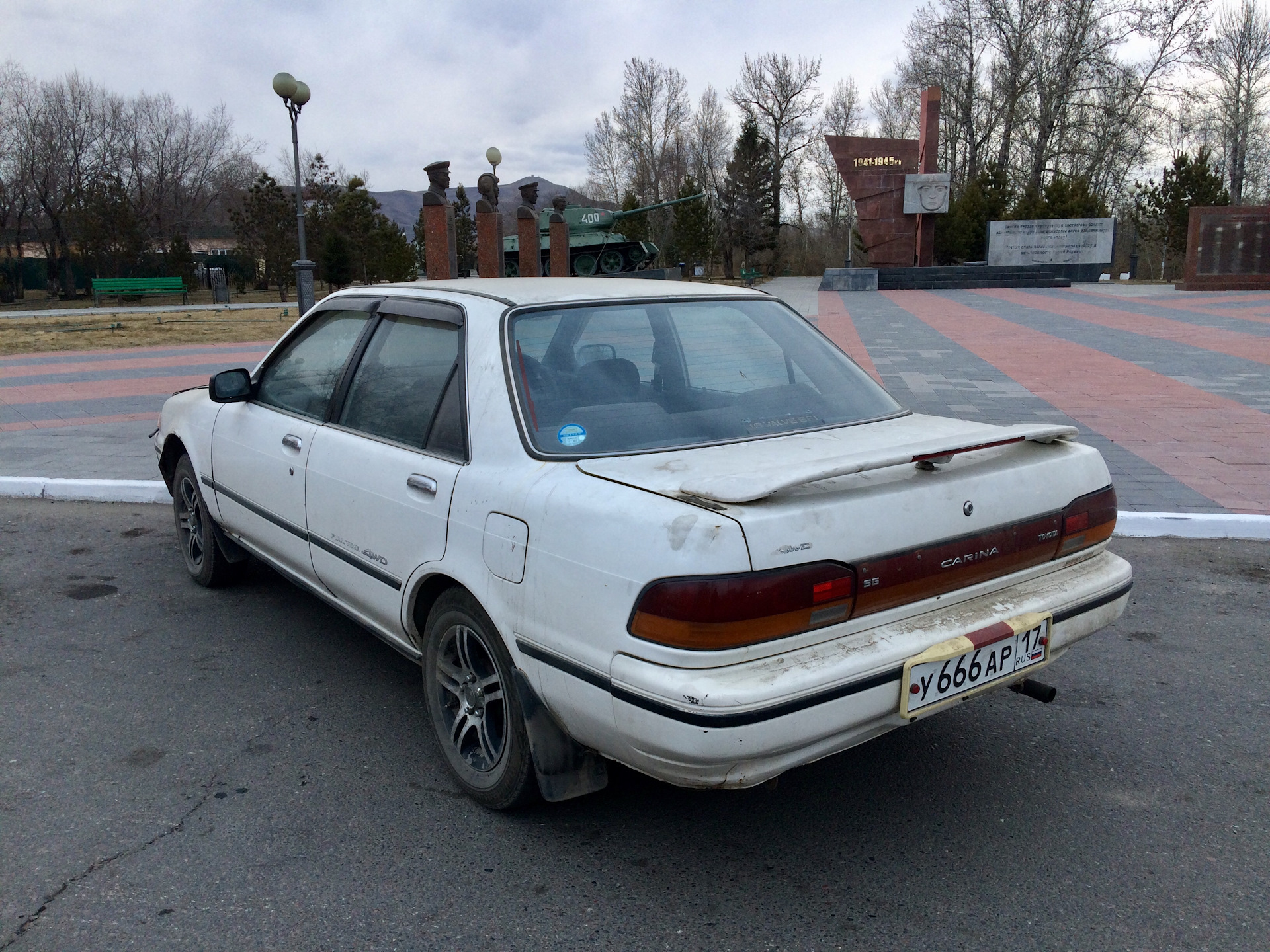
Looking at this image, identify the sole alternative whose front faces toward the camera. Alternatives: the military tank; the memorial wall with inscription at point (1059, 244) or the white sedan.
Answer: the memorial wall with inscription

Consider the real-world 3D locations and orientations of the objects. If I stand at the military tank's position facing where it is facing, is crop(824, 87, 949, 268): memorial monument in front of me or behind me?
in front

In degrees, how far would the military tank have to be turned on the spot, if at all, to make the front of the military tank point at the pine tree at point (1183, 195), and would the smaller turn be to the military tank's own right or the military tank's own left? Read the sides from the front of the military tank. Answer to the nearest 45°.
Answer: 0° — it already faces it

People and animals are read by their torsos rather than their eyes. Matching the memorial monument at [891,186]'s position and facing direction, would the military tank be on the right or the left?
on its right

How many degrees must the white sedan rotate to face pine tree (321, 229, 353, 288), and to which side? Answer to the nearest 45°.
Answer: approximately 45° to its right

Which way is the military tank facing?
to the viewer's right

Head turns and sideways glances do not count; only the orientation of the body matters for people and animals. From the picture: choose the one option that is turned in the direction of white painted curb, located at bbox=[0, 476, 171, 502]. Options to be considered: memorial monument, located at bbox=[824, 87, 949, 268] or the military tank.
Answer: the memorial monument

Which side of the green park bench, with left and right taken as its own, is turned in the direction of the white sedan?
front

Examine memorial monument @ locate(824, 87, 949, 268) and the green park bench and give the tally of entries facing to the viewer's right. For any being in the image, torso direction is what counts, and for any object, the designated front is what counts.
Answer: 0

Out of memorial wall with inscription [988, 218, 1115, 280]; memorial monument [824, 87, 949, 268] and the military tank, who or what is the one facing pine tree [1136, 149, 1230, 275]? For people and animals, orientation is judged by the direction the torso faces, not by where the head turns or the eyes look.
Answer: the military tank

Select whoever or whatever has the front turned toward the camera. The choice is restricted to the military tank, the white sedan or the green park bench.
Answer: the green park bench
